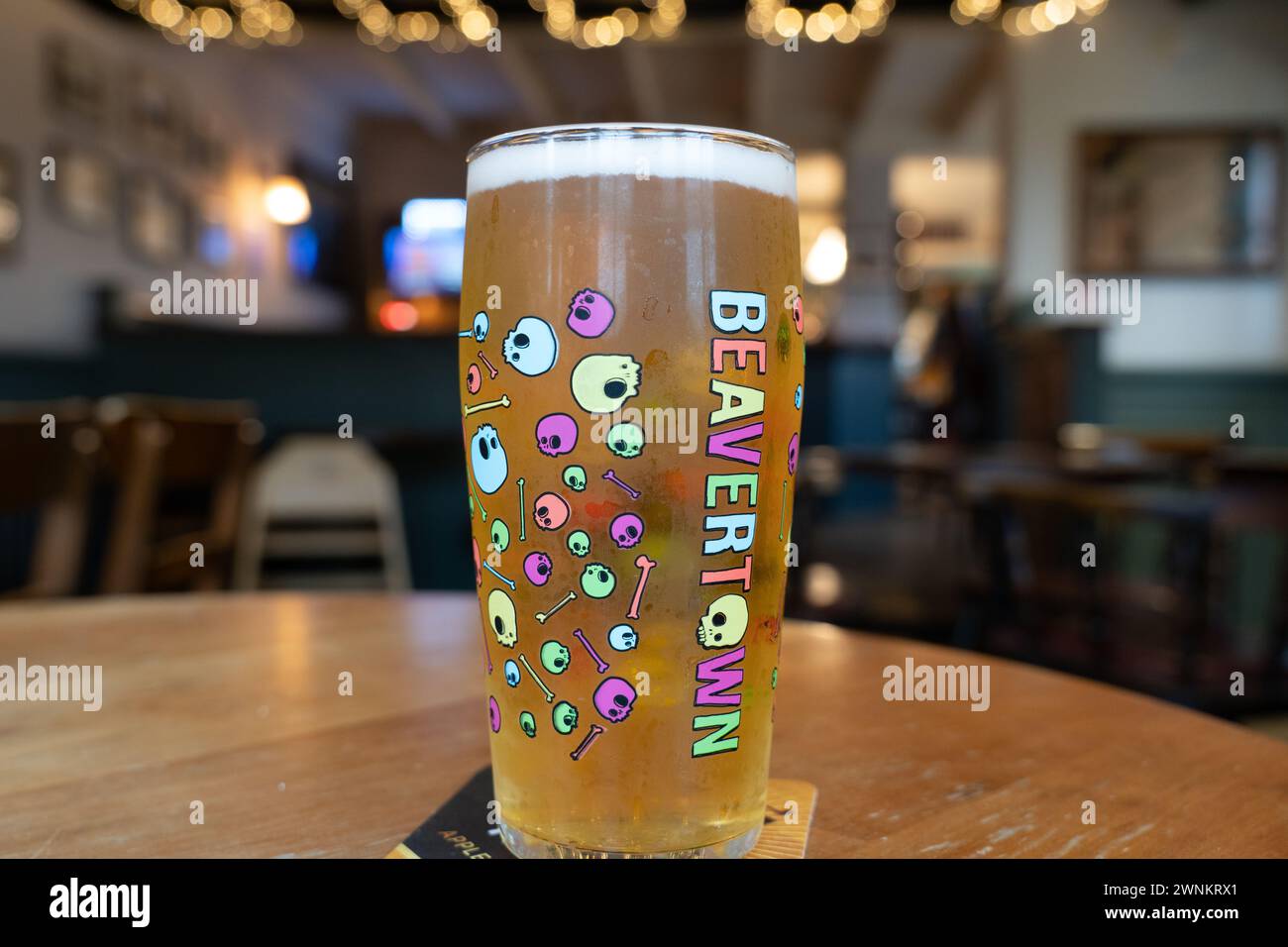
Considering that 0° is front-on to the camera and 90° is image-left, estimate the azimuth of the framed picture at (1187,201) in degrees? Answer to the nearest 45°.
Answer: approximately 0°

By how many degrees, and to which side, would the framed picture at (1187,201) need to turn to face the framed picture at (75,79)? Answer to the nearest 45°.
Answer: approximately 45° to its right

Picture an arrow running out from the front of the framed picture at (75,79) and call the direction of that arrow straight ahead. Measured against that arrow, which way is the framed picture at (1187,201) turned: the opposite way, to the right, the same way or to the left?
to the right

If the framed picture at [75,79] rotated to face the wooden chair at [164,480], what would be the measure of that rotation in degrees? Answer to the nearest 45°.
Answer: approximately 45° to its right

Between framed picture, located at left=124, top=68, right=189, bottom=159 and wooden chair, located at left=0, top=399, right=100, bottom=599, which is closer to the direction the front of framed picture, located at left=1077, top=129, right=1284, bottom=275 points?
the wooden chair

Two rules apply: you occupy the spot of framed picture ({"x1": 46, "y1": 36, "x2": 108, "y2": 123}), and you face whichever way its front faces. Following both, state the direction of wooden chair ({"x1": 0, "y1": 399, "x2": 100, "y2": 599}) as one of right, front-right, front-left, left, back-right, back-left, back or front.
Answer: front-right

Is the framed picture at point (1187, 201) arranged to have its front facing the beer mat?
yes
